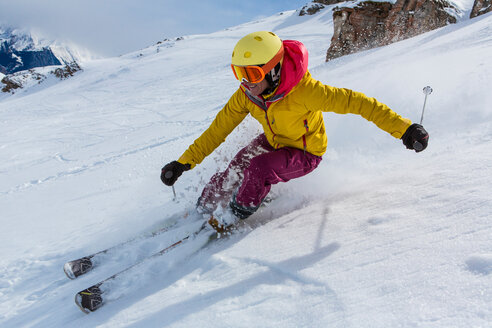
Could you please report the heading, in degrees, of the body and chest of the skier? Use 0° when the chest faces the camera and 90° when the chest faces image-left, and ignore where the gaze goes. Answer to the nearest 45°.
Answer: approximately 45°

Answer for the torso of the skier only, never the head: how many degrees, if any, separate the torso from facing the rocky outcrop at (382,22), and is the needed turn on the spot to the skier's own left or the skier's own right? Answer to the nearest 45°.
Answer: approximately 135° to the skier's own right

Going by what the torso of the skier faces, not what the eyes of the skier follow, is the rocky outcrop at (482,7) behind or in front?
behind
